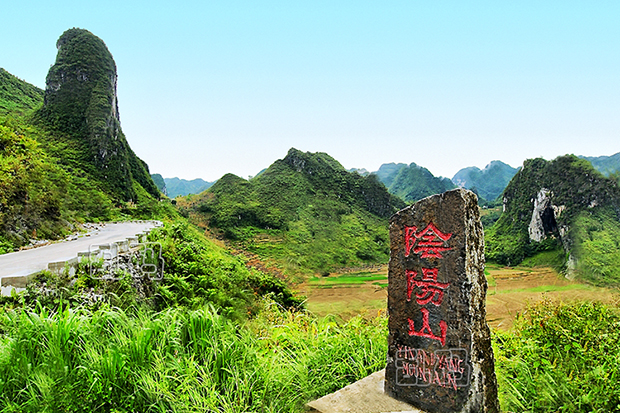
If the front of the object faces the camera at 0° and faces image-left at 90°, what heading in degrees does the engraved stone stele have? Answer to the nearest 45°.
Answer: approximately 45°

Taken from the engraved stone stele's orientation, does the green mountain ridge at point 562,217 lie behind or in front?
behind

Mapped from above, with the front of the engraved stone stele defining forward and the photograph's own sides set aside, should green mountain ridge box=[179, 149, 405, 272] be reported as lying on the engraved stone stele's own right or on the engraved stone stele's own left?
on the engraved stone stele's own right

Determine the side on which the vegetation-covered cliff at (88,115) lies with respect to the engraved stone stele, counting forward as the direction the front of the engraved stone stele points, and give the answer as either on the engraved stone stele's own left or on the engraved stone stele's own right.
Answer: on the engraved stone stele's own right
